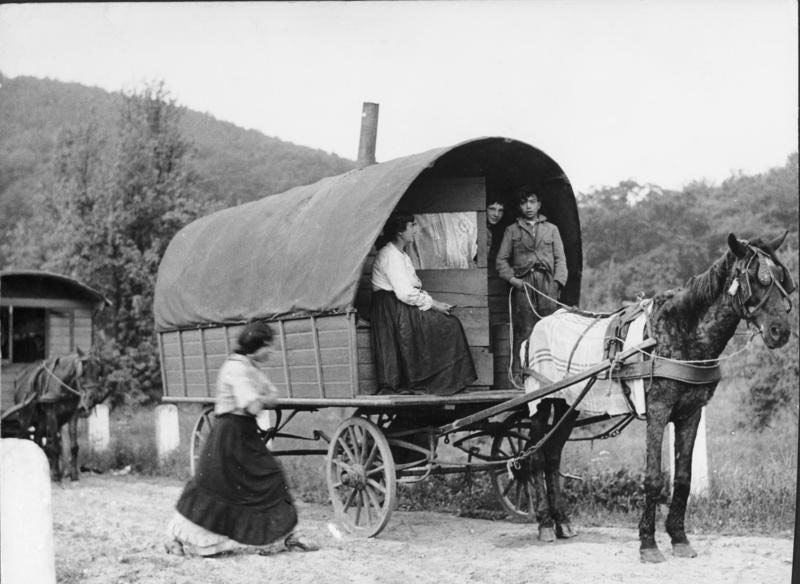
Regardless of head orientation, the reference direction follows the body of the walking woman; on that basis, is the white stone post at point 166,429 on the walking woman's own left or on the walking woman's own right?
on the walking woman's own left

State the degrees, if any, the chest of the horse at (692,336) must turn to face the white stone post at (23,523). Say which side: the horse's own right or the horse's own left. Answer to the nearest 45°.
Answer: approximately 90° to the horse's own right

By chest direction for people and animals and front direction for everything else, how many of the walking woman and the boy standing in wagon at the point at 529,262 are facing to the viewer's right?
1

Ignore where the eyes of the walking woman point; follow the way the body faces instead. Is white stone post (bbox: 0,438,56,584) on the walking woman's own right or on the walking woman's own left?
on the walking woman's own right

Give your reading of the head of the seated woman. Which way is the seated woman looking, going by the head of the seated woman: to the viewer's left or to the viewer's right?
to the viewer's right

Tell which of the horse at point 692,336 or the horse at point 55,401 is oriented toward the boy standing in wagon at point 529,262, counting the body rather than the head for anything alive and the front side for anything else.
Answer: the horse at point 55,401

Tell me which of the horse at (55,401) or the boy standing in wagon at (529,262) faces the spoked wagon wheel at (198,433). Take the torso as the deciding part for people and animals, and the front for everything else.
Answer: the horse

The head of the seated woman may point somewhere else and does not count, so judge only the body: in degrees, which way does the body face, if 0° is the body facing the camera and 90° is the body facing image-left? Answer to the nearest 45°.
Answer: approximately 270°

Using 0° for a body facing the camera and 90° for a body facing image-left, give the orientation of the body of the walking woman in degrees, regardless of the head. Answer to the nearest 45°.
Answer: approximately 270°

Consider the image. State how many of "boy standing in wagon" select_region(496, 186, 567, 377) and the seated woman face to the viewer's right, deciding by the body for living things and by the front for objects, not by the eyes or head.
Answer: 1
